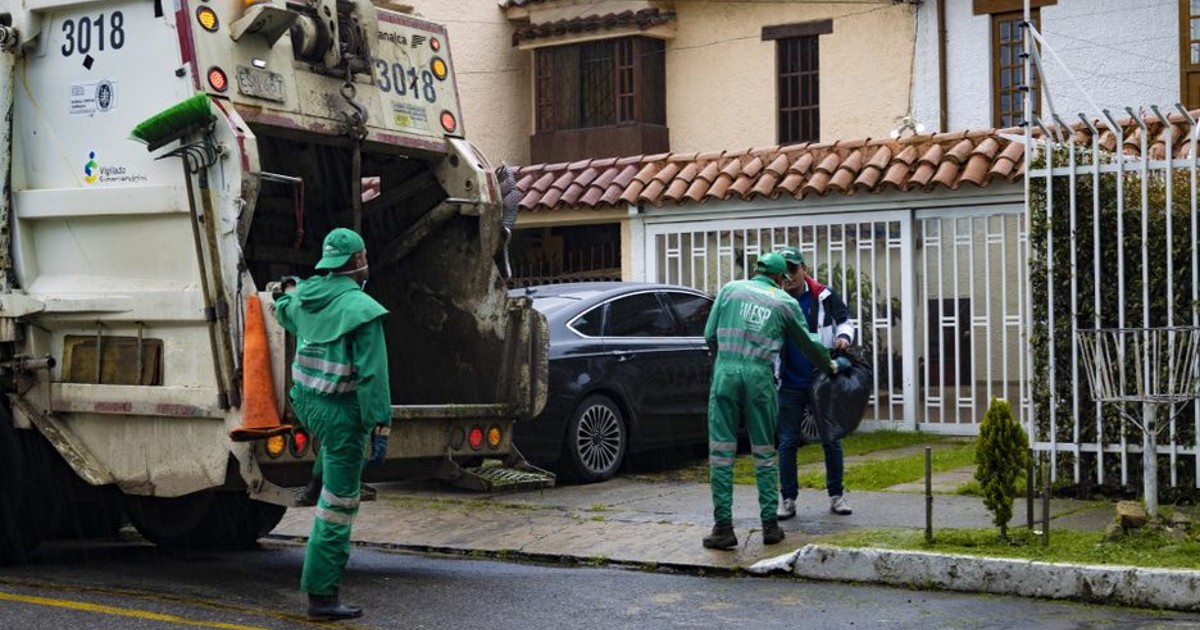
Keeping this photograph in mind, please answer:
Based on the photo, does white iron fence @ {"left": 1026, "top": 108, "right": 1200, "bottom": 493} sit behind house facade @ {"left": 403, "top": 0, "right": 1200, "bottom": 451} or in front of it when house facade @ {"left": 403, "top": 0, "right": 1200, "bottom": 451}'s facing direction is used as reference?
in front

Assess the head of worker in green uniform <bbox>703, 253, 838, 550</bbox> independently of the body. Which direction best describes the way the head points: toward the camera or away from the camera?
away from the camera

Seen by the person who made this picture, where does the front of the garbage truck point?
facing away from the viewer and to the left of the viewer

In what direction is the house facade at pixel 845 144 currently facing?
toward the camera

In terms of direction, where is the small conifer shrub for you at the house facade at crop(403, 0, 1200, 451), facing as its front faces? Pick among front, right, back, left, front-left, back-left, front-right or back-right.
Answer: front

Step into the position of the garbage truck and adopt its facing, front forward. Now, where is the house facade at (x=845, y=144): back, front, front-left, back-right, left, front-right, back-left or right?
right

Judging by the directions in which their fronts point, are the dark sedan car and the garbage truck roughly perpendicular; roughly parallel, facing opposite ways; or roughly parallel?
roughly perpendicular

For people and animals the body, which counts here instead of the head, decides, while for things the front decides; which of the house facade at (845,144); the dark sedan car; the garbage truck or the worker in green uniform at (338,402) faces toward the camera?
the house facade

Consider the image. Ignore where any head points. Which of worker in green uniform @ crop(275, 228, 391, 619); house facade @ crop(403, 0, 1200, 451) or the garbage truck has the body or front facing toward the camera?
the house facade

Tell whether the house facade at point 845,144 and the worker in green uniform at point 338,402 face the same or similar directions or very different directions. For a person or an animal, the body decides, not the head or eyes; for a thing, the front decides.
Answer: very different directions

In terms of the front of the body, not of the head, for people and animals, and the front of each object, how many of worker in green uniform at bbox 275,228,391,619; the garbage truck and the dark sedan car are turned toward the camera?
0

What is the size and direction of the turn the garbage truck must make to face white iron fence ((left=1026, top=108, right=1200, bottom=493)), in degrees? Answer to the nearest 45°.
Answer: approximately 135° to its right

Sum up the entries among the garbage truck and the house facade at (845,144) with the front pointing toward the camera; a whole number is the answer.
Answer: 1
